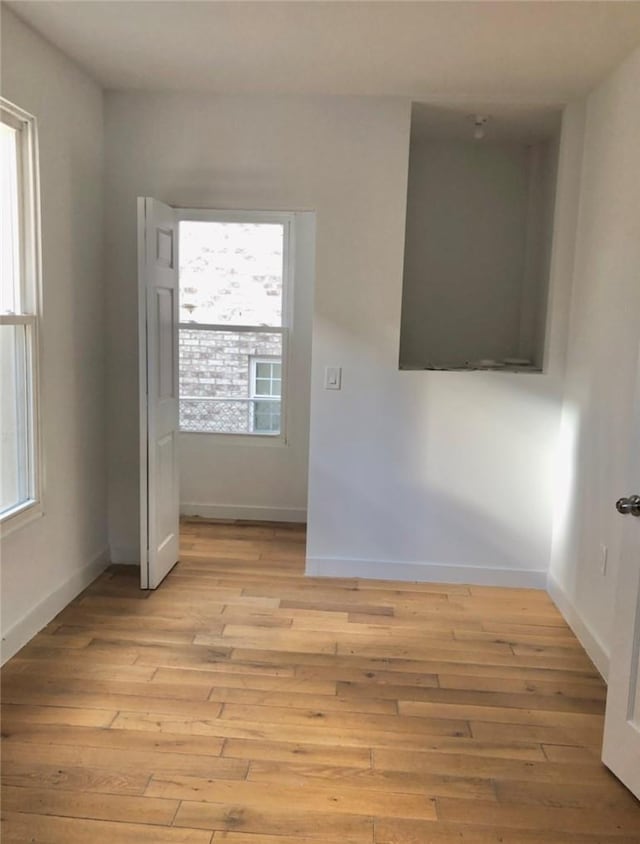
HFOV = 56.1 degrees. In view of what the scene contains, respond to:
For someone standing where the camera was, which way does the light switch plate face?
facing the viewer

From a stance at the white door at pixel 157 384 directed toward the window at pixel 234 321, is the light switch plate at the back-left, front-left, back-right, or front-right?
front-right

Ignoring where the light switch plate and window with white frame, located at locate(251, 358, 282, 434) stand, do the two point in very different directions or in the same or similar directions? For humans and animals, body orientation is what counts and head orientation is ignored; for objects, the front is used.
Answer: same or similar directions

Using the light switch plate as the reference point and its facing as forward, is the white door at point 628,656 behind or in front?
in front

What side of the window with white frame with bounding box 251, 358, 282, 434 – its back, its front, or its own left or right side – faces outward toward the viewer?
front

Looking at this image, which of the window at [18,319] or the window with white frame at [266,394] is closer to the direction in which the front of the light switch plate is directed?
the window

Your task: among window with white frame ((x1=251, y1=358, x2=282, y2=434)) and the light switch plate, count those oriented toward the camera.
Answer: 2

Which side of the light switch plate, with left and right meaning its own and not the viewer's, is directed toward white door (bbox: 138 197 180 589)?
right

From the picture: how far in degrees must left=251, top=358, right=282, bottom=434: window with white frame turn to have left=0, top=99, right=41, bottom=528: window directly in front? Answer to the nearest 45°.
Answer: approximately 45° to its right

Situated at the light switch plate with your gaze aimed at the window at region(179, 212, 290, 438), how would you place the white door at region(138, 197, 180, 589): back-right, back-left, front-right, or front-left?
front-left

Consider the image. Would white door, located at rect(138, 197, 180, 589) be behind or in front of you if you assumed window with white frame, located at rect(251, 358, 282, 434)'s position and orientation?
in front

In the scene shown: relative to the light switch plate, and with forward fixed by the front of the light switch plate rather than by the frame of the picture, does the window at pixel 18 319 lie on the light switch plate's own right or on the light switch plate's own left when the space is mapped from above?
on the light switch plate's own right

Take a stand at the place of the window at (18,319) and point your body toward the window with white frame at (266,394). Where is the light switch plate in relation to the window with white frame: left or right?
right
